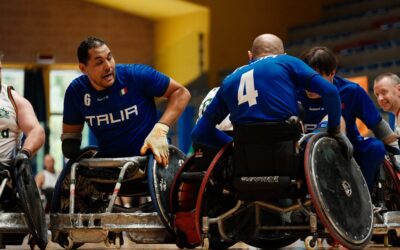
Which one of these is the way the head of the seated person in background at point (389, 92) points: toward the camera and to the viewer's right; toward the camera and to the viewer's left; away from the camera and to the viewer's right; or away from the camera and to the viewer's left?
toward the camera and to the viewer's left

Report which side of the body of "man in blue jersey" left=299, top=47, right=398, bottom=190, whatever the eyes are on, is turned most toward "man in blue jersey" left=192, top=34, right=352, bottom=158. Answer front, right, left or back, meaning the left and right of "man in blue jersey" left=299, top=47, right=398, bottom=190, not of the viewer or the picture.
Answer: front

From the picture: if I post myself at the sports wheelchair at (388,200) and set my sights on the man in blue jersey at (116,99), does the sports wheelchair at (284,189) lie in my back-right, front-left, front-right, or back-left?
front-left

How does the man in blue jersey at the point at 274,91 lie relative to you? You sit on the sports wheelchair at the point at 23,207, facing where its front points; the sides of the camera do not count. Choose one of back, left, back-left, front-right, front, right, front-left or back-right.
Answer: front-left

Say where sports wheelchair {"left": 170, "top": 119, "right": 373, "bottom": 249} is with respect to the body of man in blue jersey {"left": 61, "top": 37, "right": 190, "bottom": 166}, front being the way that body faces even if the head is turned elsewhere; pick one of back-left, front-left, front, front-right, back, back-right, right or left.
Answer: front-left

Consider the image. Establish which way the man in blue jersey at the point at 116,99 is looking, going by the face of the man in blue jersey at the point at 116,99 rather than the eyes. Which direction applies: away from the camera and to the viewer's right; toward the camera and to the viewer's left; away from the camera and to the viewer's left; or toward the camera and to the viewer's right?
toward the camera and to the viewer's right

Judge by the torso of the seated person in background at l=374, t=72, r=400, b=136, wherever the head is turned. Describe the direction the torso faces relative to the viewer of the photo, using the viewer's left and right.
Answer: facing the viewer and to the left of the viewer

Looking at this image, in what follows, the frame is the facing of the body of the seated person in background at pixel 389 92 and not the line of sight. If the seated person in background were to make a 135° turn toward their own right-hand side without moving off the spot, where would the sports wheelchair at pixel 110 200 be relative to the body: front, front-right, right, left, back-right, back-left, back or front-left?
back-left
